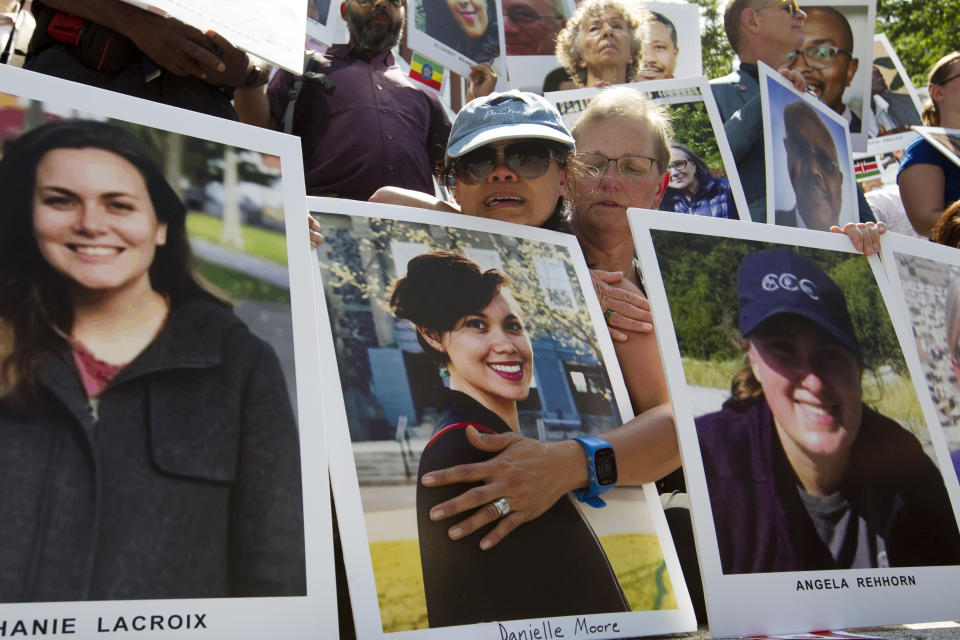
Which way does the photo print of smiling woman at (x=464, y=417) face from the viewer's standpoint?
toward the camera

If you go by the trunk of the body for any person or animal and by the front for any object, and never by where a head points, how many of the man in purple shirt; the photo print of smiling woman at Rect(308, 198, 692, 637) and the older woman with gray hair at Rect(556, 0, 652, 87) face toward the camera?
3

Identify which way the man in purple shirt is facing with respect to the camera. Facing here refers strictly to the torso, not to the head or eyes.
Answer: toward the camera

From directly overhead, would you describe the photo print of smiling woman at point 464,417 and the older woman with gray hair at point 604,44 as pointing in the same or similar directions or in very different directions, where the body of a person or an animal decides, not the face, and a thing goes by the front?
same or similar directions

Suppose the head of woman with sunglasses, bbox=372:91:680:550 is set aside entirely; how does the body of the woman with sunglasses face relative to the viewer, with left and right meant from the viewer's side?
facing the viewer

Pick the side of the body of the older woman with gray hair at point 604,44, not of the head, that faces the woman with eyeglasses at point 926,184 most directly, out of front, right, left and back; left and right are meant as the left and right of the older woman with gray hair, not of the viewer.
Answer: left

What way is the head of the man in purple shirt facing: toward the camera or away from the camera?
toward the camera

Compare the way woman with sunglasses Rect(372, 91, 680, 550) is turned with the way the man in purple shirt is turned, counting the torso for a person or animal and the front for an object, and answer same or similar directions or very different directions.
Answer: same or similar directions

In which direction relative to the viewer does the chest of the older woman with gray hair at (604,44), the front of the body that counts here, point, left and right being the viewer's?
facing the viewer

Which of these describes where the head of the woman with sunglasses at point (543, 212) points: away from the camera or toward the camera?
toward the camera

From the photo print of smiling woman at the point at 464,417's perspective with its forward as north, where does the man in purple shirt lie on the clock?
The man in purple shirt is roughly at 5 o'clock from the photo print of smiling woman.

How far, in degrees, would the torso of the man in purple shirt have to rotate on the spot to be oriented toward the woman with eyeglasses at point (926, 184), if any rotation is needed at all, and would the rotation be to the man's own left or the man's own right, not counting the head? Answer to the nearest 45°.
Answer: approximately 90° to the man's own left

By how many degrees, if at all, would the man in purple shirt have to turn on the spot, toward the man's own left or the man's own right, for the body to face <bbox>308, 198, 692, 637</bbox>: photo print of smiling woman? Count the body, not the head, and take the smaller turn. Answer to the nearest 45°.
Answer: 0° — they already face it

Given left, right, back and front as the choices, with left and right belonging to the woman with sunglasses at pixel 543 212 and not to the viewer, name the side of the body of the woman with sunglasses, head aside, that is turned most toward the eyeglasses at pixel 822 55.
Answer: back
